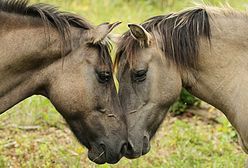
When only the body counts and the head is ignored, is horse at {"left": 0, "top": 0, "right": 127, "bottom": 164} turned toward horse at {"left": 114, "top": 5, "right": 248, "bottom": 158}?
yes

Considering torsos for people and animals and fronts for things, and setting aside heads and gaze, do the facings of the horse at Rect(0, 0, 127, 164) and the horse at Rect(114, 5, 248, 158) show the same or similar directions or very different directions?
very different directions

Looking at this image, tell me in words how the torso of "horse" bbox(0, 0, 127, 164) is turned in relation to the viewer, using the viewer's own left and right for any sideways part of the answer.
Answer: facing to the right of the viewer

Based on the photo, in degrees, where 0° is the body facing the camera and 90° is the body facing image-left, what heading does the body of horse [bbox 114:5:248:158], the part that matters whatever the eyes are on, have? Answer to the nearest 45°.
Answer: approximately 90°

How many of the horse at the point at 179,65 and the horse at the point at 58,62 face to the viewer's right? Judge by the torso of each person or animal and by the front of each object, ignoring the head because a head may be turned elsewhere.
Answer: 1
